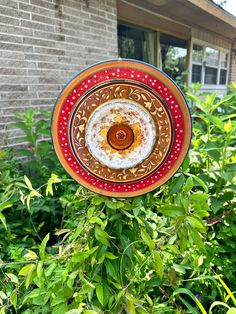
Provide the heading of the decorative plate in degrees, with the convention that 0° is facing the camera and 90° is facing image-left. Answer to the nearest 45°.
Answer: approximately 0°

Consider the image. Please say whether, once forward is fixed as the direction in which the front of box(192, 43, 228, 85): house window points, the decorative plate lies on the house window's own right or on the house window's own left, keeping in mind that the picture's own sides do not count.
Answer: on the house window's own right

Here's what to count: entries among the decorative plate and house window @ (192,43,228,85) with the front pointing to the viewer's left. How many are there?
0

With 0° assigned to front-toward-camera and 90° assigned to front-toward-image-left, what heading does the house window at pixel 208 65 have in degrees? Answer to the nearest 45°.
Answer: approximately 315°

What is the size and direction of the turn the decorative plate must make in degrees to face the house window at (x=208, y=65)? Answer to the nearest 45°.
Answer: approximately 180°
